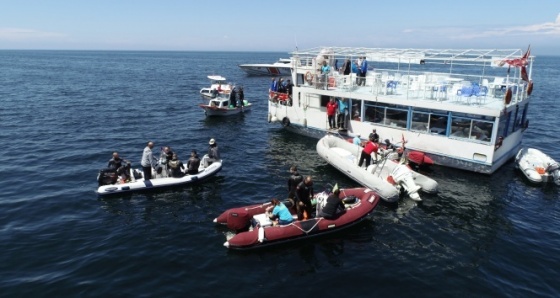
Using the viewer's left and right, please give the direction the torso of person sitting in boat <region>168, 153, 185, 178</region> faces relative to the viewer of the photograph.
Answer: facing away from the viewer

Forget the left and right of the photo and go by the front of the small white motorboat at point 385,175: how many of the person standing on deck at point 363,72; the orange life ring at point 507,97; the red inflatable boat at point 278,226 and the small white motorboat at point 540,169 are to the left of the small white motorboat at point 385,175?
1

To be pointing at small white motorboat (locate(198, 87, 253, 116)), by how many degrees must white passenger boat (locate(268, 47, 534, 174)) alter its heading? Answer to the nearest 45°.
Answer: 0° — it already faces it

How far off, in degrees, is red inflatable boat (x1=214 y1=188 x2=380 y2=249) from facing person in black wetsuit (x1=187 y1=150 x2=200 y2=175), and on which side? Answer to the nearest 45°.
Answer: approximately 90° to its left

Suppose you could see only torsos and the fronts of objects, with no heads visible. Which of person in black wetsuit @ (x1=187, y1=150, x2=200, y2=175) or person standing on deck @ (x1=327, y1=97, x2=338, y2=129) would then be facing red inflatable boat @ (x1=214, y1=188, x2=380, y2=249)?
the person standing on deck

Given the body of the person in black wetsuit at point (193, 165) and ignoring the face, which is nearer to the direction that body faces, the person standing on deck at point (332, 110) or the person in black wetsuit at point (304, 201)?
the person standing on deck

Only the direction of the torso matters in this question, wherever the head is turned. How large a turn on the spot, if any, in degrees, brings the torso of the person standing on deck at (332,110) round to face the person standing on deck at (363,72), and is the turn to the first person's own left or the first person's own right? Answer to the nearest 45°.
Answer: approximately 135° to the first person's own left

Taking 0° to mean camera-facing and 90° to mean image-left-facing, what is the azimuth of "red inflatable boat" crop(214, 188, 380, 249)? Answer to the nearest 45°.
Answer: approximately 225°
